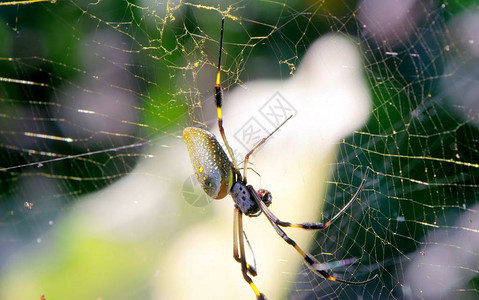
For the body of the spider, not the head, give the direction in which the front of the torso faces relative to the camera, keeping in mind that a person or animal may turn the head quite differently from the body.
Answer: to the viewer's right
